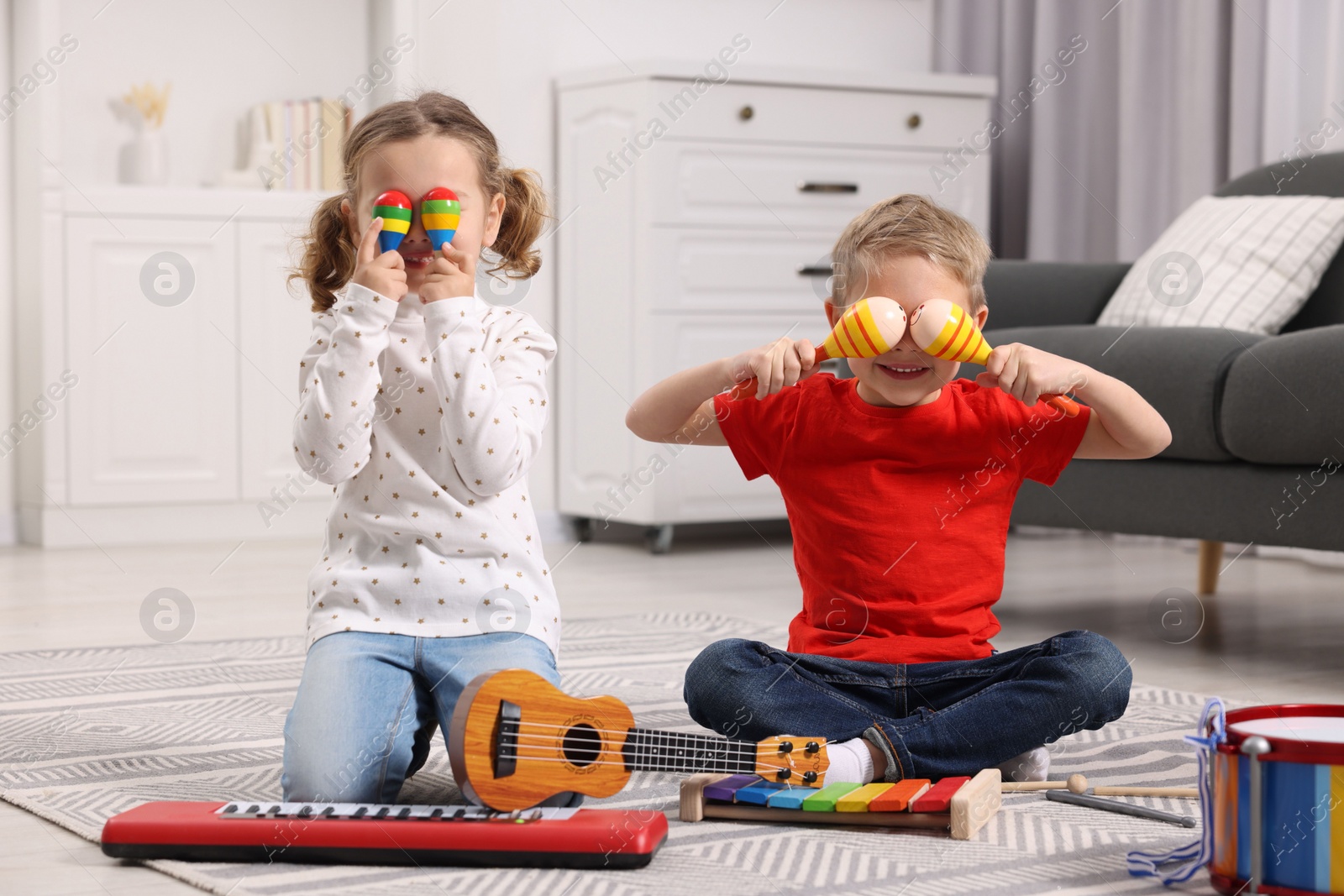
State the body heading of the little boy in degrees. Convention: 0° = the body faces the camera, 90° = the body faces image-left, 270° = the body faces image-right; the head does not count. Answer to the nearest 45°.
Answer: approximately 0°

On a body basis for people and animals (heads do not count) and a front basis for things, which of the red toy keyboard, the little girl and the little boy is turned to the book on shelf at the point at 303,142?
the red toy keyboard

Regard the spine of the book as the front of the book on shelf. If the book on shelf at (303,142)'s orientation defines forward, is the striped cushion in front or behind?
in front

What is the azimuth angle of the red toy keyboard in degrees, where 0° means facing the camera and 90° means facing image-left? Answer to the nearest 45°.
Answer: approximately 180°

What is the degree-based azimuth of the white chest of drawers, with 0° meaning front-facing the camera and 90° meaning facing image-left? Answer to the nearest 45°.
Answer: approximately 315°

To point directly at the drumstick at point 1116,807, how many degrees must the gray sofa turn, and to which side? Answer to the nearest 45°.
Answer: approximately 45° to its left

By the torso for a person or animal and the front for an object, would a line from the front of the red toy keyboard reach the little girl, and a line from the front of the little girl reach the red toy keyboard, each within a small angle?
yes

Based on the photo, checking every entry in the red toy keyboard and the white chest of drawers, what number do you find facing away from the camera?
1
